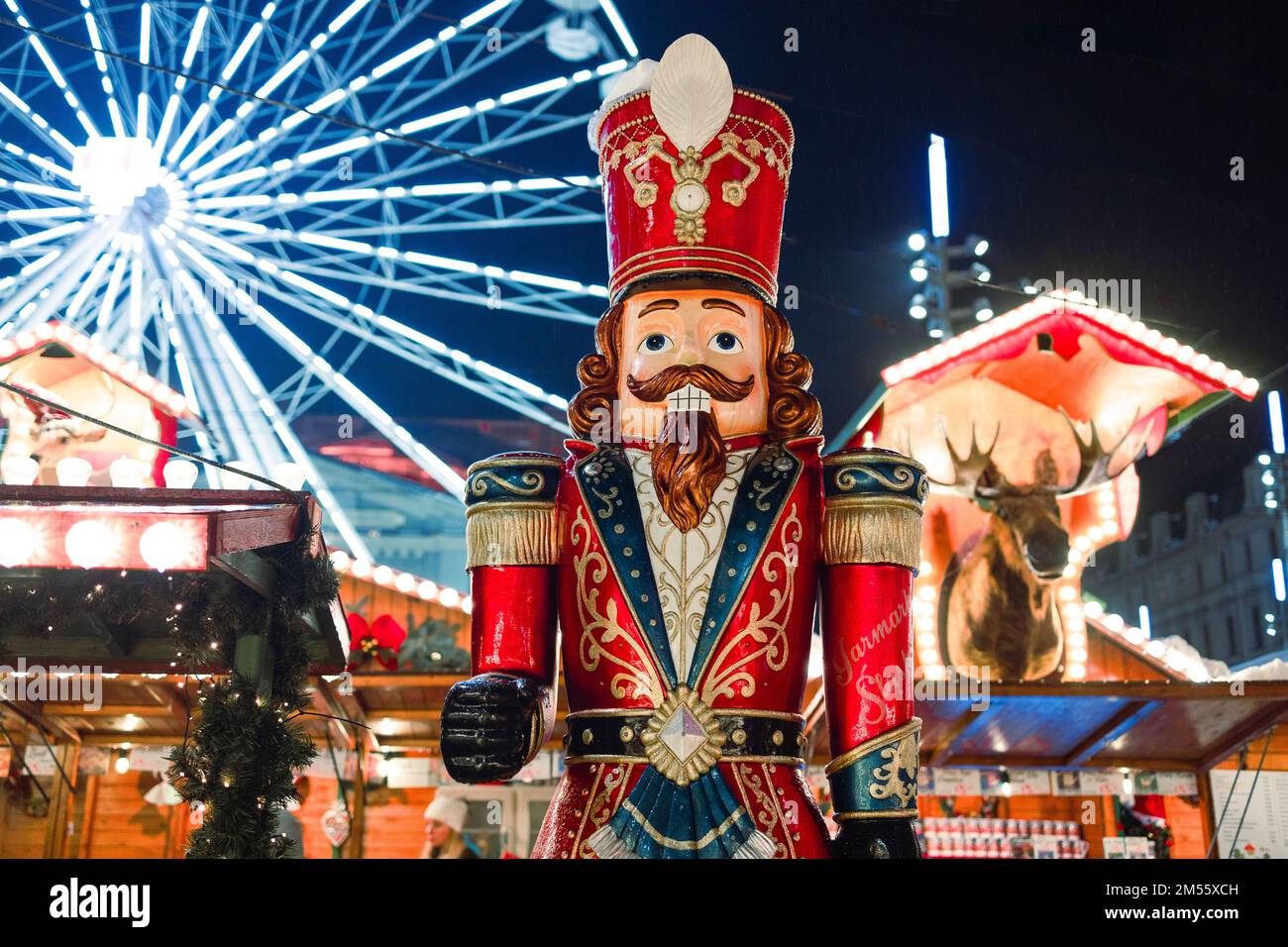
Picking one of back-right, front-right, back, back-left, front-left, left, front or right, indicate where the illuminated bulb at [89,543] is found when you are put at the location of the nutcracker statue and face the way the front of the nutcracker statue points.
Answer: back-right

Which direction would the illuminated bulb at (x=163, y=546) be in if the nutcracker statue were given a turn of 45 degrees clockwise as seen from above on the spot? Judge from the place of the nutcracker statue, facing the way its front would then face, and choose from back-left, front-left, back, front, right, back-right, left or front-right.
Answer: right

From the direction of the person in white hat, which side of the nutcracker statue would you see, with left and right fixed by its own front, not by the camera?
back

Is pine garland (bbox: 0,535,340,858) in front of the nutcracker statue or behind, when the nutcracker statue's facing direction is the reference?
behind

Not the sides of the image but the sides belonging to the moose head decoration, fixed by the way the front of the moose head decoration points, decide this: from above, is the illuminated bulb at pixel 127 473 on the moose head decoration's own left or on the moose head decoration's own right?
on the moose head decoration's own right

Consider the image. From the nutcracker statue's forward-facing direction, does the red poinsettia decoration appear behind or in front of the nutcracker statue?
behind

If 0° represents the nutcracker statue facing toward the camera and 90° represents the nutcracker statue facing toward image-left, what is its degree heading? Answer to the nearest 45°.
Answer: approximately 0°

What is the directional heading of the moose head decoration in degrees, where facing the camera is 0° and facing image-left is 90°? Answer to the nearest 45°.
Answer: approximately 315°

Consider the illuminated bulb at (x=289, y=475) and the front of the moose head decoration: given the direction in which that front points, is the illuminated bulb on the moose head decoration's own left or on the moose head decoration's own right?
on the moose head decoration's own right

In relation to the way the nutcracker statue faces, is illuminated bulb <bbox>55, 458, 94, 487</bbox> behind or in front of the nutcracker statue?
behind

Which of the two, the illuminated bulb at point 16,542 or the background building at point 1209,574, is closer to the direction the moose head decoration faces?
the illuminated bulb

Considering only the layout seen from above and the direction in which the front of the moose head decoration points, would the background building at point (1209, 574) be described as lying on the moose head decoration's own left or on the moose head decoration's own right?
on the moose head decoration's own left
